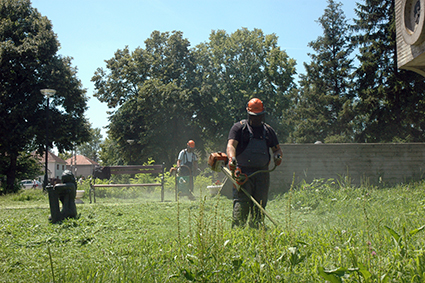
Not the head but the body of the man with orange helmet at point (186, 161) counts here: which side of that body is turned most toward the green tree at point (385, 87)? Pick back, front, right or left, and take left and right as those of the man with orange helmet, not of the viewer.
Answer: left

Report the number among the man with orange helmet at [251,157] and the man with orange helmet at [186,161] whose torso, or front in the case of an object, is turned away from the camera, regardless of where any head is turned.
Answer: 0

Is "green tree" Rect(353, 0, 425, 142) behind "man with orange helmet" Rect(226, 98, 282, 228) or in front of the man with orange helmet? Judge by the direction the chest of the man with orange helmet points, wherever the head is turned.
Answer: behind

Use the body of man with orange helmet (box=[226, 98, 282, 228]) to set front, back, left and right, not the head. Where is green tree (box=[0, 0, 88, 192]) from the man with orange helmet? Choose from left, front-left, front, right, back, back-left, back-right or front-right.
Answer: back-right

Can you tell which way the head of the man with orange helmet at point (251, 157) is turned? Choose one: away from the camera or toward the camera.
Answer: toward the camera

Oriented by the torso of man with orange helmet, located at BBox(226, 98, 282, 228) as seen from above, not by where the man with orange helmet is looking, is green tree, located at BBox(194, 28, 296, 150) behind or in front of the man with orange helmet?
behind

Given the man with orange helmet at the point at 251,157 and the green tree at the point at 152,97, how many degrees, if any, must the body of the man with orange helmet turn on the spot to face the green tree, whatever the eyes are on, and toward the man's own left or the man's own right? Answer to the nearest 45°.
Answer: approximately 180°

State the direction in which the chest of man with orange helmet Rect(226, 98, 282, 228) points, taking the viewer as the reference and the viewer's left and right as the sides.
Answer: facing the viewer

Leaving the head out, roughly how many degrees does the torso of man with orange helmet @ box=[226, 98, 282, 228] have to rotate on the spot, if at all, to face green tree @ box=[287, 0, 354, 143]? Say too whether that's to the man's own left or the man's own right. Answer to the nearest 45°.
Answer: approximately 180°

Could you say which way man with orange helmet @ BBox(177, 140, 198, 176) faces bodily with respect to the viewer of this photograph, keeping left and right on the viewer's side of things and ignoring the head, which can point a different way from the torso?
facing the viewer and to the right of the viewer

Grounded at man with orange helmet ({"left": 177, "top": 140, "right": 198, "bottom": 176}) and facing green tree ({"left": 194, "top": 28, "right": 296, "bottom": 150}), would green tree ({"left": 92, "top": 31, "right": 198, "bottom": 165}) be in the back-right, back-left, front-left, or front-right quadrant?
front-left

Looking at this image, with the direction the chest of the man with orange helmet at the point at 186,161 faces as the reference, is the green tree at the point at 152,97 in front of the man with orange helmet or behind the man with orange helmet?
behind
